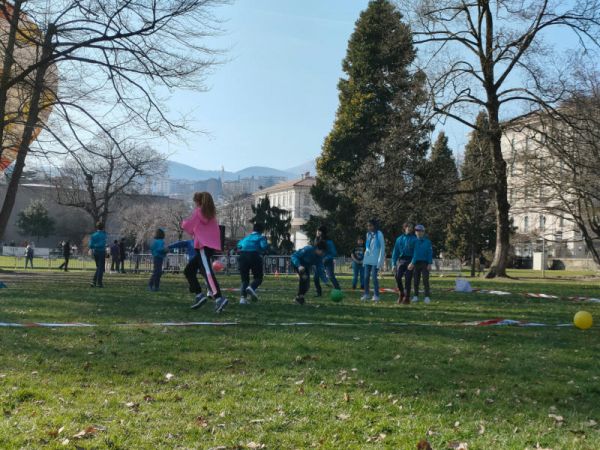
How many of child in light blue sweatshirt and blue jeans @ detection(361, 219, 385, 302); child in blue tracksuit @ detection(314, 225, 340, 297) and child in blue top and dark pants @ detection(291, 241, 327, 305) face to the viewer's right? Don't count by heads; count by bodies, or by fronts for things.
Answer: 1

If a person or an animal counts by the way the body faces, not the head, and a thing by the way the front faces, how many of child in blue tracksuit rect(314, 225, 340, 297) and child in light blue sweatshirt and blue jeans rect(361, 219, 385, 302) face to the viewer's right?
0

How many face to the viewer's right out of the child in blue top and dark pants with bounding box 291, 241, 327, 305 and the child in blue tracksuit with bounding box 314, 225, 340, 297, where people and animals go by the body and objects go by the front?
1

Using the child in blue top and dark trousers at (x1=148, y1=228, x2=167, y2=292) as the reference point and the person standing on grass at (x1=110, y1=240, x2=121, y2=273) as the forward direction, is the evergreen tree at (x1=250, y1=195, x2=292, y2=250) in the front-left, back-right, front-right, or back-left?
front-right

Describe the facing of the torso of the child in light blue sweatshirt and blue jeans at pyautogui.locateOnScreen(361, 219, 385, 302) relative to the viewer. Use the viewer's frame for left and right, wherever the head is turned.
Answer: facing the viewer and to the left of the viewer

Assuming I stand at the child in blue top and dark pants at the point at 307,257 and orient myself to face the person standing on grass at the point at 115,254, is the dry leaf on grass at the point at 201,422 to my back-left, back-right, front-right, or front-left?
back-left

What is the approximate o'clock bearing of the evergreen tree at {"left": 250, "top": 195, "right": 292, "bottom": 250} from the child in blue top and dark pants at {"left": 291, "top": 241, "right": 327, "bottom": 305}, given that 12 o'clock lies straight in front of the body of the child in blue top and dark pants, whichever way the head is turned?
The evergreen tree is roughly at 9 o'clock from the child in blue top and dark pants.

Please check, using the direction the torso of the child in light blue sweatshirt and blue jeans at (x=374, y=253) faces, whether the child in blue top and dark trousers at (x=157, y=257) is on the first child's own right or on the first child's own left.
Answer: on the first child's own right

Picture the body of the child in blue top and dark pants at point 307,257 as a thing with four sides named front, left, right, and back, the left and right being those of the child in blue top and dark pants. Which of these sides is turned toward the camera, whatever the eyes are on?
right
